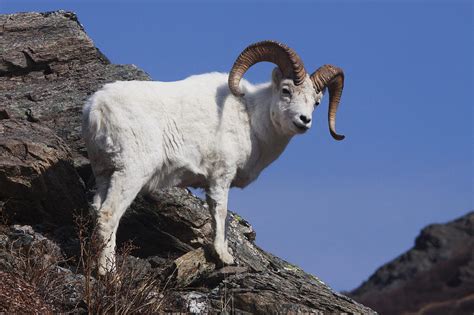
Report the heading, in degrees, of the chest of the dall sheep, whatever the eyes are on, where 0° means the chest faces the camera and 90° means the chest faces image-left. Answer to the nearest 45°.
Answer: approximately 270°
